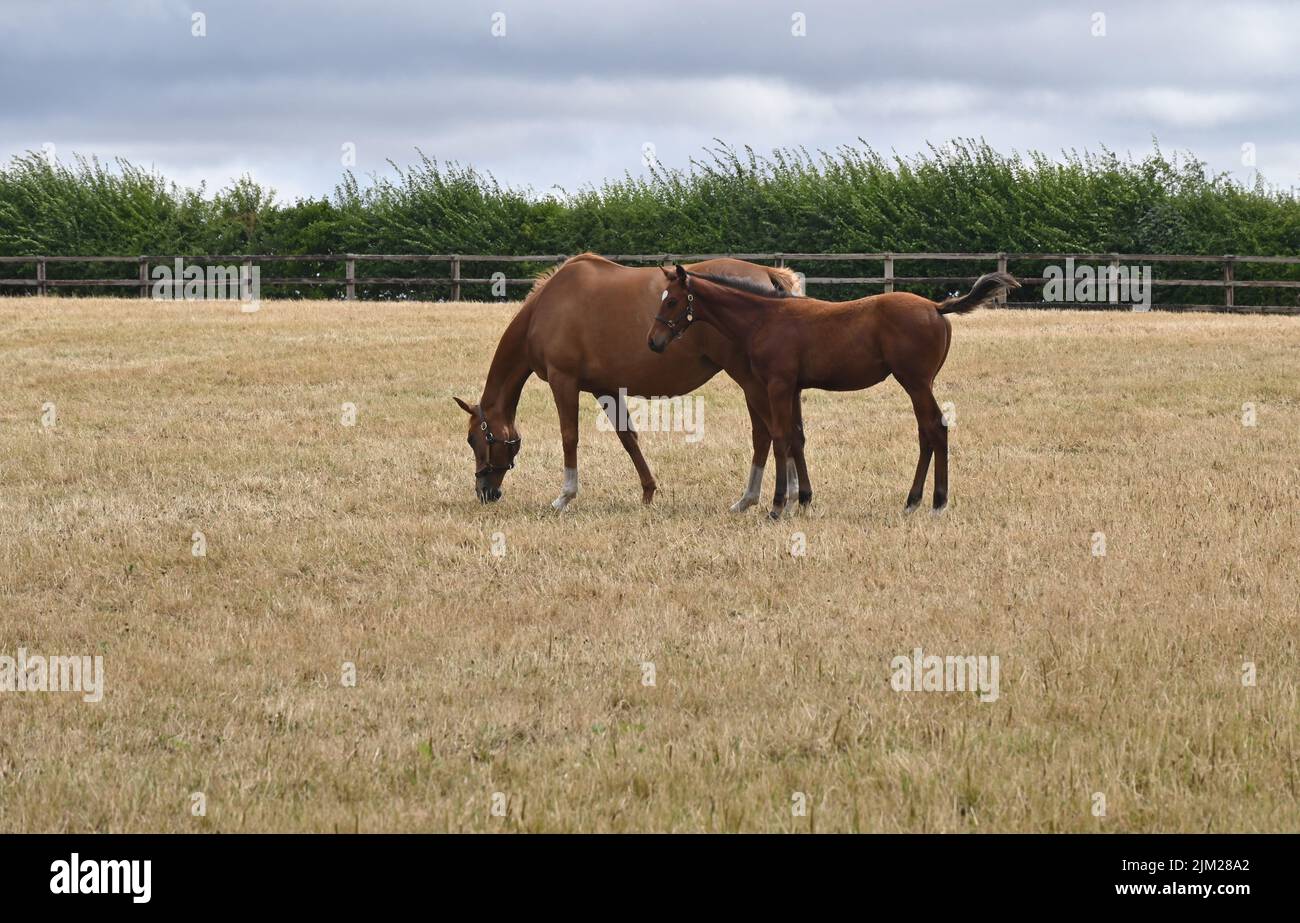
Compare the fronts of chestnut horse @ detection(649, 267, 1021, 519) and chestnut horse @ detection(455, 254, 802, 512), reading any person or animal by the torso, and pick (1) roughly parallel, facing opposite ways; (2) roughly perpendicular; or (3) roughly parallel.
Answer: roughly parallel

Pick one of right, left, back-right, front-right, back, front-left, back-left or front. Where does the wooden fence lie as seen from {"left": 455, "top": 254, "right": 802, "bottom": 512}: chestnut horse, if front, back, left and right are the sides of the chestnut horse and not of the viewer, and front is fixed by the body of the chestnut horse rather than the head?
right

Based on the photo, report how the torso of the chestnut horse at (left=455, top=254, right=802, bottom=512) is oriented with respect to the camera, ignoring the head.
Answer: to the viewer's left

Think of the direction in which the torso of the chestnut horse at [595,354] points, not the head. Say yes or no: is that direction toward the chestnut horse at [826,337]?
no

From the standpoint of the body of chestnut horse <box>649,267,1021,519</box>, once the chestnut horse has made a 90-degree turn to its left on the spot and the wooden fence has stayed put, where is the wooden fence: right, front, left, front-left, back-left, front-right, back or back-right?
back

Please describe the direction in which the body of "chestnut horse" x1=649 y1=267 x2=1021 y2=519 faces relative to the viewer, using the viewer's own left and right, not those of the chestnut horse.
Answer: facing to the left of the viewer

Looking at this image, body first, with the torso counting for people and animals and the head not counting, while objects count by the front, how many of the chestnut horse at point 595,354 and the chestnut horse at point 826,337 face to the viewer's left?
2
